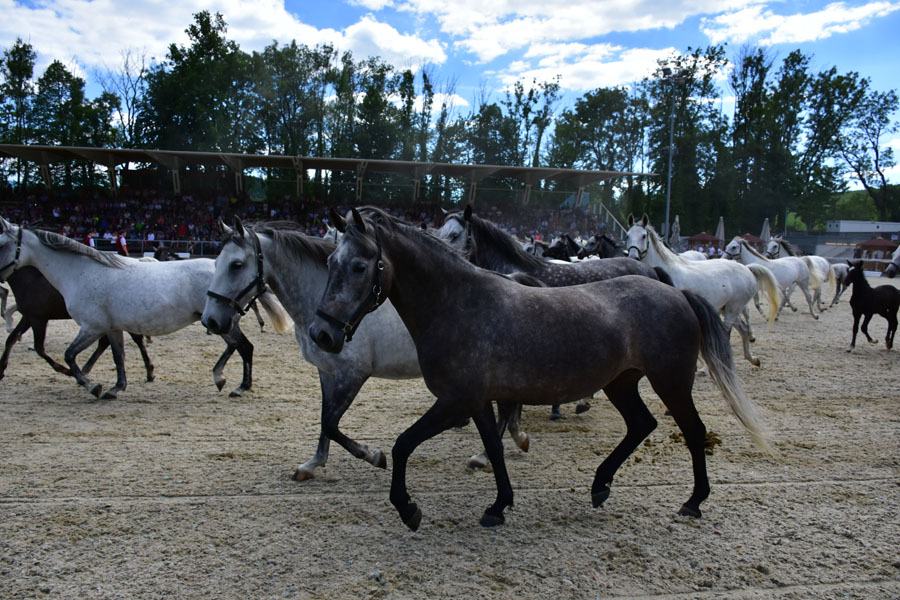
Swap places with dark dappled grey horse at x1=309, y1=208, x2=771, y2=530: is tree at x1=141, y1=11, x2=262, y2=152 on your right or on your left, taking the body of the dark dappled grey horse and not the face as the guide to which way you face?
on your right

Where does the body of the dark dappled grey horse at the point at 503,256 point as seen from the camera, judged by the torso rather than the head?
to the viewer's left

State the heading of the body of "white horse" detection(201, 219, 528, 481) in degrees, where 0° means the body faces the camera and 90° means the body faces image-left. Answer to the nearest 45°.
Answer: approximately 90°

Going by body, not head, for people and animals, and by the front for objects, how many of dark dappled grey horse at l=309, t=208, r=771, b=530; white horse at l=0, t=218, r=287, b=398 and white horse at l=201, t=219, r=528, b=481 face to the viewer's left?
3

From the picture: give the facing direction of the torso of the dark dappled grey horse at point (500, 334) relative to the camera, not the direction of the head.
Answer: to the viewer's left

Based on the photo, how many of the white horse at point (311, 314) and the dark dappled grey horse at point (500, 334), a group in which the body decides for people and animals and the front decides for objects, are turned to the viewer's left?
2

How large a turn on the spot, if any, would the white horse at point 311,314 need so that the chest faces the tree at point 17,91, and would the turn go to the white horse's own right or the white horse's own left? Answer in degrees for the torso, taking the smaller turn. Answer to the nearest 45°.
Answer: approximately 45° to the white horse's own right

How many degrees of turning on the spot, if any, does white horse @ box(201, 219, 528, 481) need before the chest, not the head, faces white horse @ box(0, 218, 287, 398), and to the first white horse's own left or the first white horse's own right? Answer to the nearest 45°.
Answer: approximately 45° to the first white horse's own right

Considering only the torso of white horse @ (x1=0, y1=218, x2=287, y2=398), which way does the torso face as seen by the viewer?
to the viewer's left

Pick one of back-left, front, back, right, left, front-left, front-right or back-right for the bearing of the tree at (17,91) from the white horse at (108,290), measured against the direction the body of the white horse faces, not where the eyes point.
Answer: right
